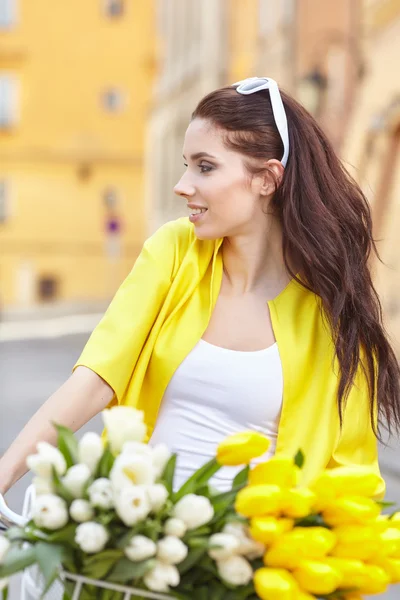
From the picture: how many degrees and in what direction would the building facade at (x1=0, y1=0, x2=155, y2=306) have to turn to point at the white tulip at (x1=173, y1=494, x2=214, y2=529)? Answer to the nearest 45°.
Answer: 0° — it already faces it

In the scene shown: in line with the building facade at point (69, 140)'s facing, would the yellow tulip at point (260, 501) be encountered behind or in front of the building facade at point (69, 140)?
in front

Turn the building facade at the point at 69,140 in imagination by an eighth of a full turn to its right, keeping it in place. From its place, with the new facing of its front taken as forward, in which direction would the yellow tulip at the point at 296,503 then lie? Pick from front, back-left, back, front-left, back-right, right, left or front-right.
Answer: front-left

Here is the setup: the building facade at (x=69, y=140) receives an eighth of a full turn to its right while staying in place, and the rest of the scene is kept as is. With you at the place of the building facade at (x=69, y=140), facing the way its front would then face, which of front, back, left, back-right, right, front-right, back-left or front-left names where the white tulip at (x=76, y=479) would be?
front-left

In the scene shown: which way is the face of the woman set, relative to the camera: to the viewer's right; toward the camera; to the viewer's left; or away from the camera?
to the viewer's left

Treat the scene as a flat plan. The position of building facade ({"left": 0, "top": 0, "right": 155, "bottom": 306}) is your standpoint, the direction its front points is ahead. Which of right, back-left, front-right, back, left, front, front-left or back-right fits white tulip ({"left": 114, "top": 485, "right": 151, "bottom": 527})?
front

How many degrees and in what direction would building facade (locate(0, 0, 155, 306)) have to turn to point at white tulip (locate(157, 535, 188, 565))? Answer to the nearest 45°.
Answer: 0° — it already faces it

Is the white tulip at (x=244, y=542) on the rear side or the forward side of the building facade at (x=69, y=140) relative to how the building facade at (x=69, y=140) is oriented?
on the forward side

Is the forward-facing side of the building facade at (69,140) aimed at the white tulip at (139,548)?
yes

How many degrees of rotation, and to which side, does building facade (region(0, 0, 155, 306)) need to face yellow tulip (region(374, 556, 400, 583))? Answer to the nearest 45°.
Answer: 0° — it already faces it

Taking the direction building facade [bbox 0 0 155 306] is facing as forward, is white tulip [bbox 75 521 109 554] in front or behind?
in front

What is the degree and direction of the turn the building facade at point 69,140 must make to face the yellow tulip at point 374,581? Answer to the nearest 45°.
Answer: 0° — it already faces it

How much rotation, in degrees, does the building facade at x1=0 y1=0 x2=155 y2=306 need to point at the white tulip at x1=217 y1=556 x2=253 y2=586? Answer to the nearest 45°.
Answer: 0° — it already faces it

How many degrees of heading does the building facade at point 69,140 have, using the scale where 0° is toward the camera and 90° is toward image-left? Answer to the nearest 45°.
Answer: approximately 0°

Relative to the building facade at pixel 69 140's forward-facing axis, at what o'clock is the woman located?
The woman is roughly at 12 o'clock from the building facade.

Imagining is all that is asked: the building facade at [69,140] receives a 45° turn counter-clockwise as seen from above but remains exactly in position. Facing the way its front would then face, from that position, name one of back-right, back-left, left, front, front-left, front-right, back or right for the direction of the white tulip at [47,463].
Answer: front-right

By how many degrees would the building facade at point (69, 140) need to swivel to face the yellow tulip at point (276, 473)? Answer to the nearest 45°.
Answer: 0° — it already faces it
